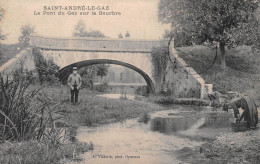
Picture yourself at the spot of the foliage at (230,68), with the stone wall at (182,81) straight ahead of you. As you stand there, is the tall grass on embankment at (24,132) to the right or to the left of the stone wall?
left
